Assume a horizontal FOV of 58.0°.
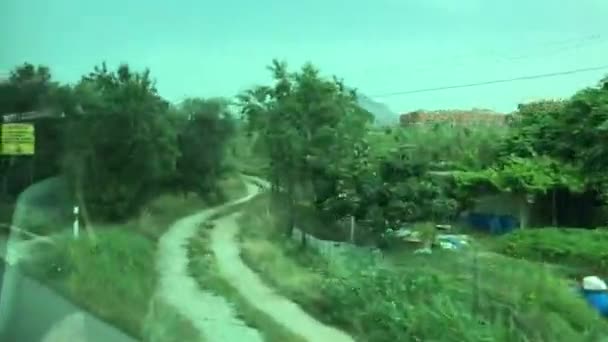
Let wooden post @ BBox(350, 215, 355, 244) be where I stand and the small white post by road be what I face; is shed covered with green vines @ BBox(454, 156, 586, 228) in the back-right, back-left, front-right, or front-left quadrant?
back-right

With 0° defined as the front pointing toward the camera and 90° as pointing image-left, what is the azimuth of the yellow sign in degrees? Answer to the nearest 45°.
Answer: approximately 0°

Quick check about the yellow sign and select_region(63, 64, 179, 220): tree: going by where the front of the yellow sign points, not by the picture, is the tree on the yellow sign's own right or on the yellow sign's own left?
on the yellow sign's own left

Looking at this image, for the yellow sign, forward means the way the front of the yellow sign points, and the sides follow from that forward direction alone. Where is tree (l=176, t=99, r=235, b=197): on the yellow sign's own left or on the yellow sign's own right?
on the yellow sign's own left

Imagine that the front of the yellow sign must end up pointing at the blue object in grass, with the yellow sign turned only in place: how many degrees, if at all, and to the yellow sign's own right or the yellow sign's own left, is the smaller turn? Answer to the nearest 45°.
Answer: approximately 45° to the yellow sign's own left
